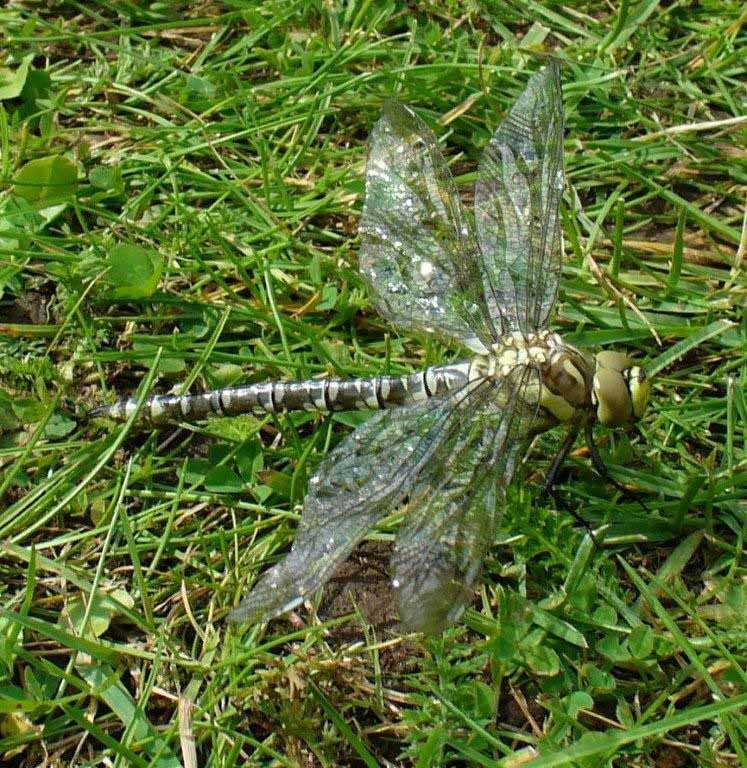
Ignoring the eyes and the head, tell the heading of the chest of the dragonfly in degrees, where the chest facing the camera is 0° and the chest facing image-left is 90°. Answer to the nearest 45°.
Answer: approximately 270°

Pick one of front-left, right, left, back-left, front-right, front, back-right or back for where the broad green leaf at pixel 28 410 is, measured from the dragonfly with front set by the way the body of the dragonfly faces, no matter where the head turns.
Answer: back

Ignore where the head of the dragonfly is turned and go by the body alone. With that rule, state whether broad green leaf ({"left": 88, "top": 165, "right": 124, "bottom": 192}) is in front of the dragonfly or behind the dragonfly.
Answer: behind

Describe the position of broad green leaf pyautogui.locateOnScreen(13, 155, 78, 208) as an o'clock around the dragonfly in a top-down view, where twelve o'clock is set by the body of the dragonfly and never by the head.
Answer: The broad green leaf is roughly at 7 o'clock from the dragonfly.

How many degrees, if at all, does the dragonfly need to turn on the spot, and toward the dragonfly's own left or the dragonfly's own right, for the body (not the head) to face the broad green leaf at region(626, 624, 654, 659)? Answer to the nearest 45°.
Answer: approximately 45° to the dragonfly's own right

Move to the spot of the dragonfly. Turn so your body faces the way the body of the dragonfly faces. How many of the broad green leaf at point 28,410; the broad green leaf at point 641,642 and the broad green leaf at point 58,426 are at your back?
2

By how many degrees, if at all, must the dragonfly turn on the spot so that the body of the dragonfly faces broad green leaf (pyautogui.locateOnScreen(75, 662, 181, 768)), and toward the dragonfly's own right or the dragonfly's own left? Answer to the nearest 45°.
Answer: approximately 135° to the dragonfly's own right

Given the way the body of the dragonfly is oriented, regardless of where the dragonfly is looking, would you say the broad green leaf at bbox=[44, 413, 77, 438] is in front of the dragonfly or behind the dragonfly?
behind

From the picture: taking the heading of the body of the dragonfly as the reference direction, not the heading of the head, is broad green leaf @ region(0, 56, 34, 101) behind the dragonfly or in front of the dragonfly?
behind
